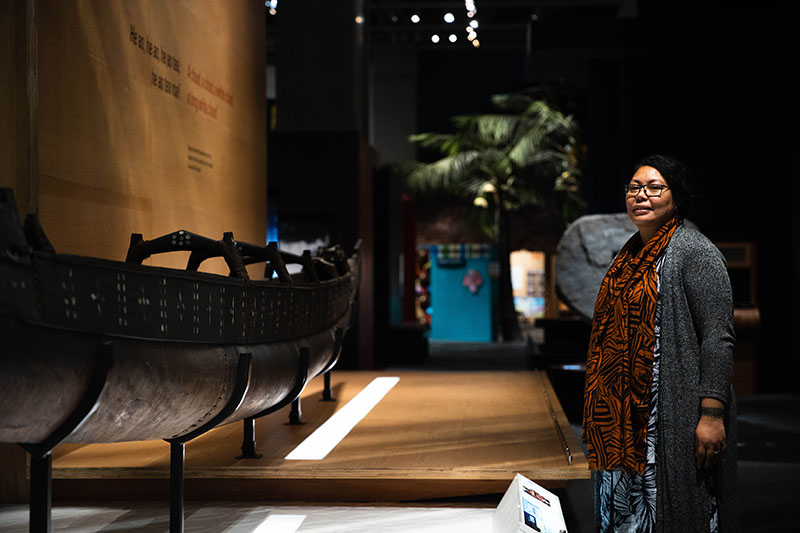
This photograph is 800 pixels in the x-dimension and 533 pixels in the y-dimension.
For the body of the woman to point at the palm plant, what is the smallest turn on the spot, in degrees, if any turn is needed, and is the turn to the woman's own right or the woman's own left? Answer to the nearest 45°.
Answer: approximately 135° to the woman's own right

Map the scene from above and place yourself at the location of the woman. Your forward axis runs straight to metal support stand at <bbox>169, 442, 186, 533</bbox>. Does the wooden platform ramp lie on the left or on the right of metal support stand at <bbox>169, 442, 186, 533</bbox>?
right

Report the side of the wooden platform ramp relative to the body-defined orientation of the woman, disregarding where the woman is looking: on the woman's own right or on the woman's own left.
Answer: on the woman's own right

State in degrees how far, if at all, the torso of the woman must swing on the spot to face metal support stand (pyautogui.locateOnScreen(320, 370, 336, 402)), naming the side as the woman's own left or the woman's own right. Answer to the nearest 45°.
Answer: approximately 90° to the woman's own right

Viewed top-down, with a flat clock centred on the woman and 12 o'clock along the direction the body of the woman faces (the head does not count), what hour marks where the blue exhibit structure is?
The blue exhibit structure is roughly at 4 o'clock from the woman.

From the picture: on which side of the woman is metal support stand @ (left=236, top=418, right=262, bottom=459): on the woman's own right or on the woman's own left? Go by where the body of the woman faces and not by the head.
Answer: on the woman's own right

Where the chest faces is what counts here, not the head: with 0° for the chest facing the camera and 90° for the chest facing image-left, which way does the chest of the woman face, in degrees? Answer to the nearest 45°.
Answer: approximately 45°

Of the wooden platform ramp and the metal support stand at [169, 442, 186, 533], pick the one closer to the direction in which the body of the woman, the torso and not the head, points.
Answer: the metal support stand

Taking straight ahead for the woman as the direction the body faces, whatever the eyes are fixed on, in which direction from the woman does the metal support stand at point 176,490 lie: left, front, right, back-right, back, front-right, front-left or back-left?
front-right
